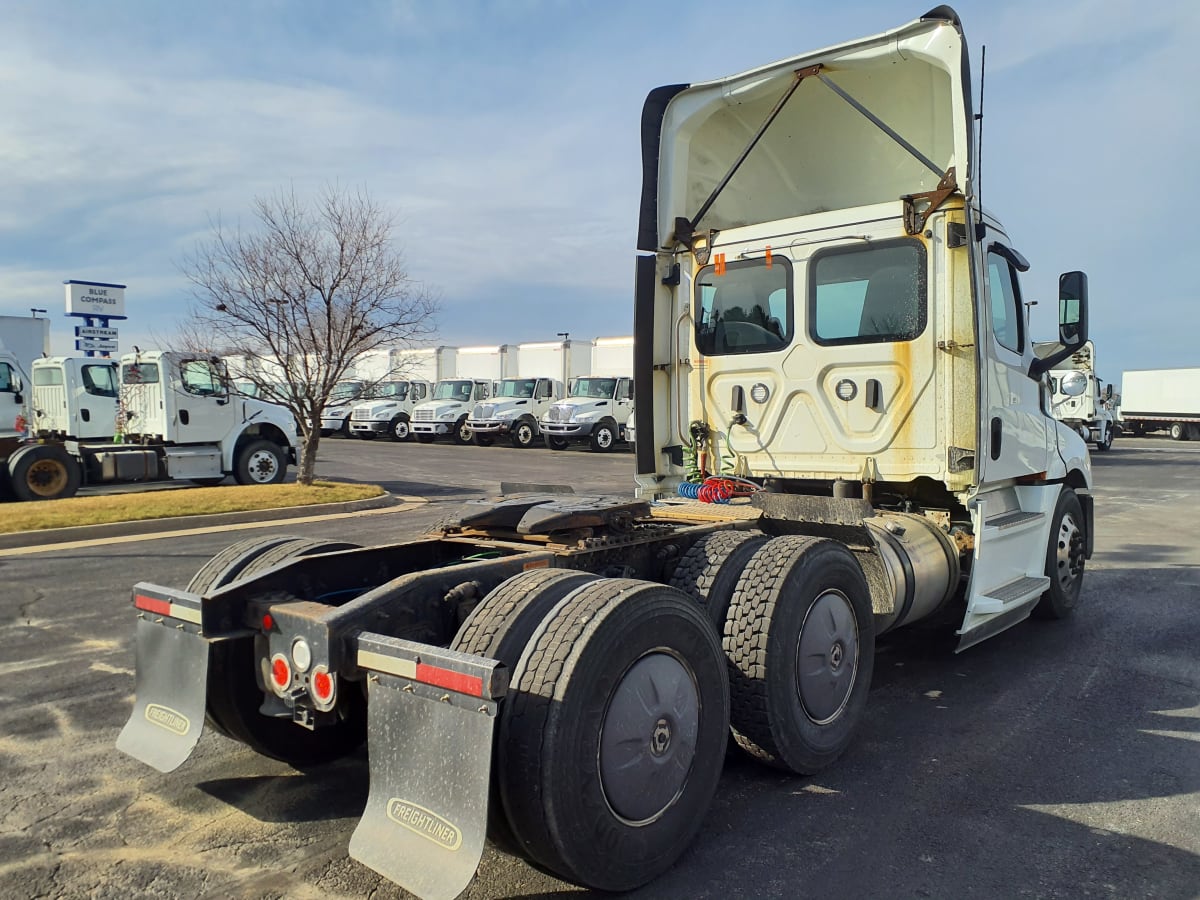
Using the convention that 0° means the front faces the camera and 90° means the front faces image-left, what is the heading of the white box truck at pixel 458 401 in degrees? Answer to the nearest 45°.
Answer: approximately 45°

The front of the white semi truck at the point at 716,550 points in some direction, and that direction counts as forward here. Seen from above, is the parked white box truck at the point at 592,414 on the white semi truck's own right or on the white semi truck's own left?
on the white semi truck's own left

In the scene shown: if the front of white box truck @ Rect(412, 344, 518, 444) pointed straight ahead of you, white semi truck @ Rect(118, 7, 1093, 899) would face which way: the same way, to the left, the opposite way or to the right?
the opposite way

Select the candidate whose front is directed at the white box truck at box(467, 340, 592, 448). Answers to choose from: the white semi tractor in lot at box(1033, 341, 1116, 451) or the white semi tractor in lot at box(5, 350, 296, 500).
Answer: the white semi tractor in lot at box(5, 350, 296, 500)

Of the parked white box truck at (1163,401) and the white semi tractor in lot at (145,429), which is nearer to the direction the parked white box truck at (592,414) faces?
the white semi tractor in lot

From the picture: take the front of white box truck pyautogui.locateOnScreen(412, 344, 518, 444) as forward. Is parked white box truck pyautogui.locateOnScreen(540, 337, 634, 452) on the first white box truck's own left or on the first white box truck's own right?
on the first white box truck's own left

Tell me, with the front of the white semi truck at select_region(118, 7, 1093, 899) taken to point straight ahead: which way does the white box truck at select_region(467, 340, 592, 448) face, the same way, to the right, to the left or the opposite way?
the opposite way

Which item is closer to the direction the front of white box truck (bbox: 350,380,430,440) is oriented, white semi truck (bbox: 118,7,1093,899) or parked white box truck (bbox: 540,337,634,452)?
the white semi truck

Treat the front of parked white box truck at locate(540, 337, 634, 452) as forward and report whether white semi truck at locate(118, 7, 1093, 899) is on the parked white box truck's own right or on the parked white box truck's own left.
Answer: on the parked white box truck's own left

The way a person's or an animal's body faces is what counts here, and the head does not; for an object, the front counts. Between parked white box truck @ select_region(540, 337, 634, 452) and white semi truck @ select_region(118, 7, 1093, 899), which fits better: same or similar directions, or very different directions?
very different directions

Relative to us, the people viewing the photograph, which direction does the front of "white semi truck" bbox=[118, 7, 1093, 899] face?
facing away from the viewer and to the right of the viewer
